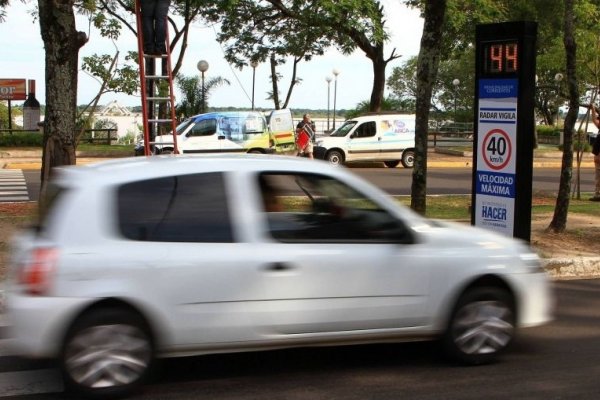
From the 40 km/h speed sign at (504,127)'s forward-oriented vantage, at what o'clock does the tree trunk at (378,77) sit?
The tree trunk is roughly at 4 o'clock from the 40 km/h speed sign.

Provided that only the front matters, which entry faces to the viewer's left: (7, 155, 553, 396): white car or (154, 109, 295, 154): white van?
the white van

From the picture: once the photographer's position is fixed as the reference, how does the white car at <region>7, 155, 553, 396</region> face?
facing to the right of the viewer

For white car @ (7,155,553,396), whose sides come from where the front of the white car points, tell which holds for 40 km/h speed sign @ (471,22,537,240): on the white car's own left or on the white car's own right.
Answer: on the white car's own left

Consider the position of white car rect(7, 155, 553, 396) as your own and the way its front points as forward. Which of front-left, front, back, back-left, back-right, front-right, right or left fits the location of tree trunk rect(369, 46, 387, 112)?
left

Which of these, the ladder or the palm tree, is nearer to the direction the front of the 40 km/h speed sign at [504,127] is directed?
the ladder

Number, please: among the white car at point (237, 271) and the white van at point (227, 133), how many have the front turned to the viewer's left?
1

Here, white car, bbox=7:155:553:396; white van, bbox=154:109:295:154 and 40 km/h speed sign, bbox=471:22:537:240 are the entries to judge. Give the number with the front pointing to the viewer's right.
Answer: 1

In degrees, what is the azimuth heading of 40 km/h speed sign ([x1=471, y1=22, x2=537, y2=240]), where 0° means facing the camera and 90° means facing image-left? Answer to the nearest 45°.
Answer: approximately 45°

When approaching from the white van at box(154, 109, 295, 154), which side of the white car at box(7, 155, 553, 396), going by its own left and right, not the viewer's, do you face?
left

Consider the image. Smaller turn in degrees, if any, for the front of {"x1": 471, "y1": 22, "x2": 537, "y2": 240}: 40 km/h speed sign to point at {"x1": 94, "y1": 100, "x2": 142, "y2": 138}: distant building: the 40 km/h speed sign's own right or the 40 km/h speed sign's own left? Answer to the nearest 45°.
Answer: approximately 90° to the 40 km/h speed sign's own right
